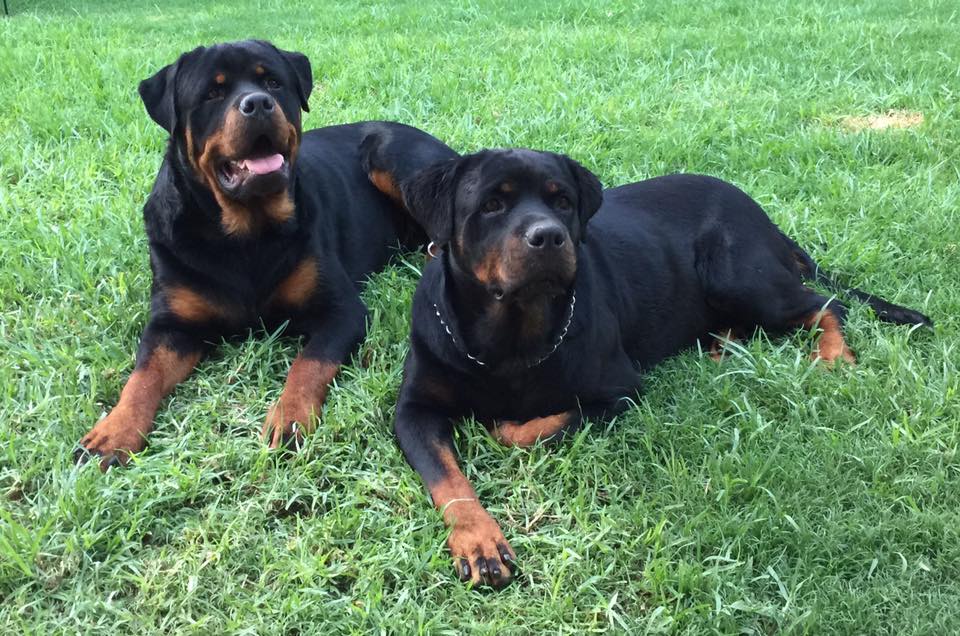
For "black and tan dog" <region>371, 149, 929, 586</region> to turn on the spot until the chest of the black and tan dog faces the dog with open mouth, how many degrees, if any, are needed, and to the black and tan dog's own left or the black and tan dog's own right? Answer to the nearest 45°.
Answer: approximately 45° to the black and tan dog's own right

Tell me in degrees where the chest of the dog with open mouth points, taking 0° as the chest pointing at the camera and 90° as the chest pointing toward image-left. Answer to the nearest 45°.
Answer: approximately 45°

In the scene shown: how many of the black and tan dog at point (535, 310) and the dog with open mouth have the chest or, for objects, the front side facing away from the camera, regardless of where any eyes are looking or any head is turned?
0

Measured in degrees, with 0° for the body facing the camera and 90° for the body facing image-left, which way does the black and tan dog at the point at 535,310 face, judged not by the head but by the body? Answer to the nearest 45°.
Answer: approximately 45°

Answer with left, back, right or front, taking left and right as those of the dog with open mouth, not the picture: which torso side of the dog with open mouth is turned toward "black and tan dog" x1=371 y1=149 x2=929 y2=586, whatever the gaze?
left
